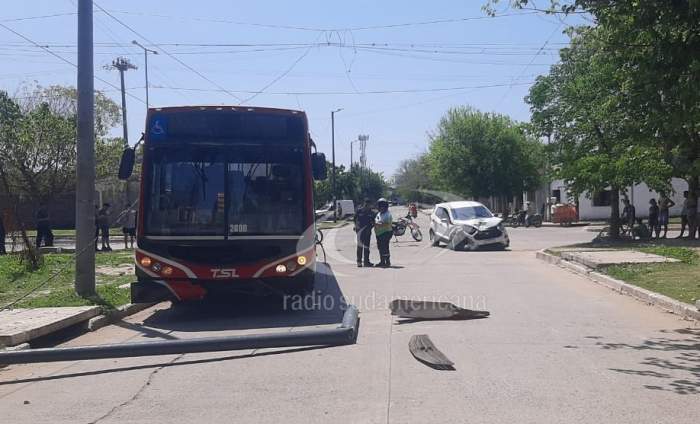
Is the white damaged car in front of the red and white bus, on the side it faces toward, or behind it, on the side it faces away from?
behind

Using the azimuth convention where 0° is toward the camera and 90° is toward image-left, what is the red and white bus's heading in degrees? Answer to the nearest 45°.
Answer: approximately 0°

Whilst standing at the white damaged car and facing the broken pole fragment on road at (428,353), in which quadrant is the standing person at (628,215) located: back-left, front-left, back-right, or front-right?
back-left

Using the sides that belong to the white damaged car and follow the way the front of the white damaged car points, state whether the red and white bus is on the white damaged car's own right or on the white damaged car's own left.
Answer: on the white damaged car's own right

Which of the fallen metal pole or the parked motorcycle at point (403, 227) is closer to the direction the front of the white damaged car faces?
the fallen metal pole

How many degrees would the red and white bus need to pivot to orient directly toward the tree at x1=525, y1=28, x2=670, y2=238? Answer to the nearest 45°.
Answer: approximately 135° to its left

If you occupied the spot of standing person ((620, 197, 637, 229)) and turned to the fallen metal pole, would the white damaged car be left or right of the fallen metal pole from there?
right
